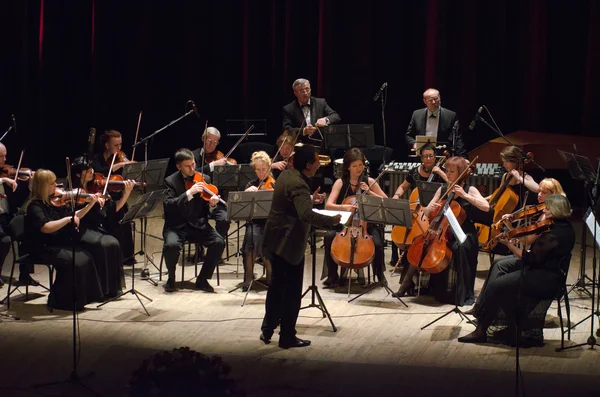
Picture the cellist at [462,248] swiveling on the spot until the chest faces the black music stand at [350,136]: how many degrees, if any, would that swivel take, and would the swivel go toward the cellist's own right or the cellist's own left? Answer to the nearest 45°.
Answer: approximately 90° to the cellist's own right

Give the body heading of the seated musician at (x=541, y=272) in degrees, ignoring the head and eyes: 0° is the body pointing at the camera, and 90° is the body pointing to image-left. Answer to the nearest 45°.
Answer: approximately 90°

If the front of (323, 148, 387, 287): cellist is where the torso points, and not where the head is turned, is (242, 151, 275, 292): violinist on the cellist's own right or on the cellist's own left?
on the cellist's own right

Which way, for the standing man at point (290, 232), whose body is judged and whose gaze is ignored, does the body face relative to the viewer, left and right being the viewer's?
facing away from the viewer and to the right of the viewer

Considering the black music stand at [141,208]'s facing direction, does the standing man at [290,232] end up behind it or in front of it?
behind

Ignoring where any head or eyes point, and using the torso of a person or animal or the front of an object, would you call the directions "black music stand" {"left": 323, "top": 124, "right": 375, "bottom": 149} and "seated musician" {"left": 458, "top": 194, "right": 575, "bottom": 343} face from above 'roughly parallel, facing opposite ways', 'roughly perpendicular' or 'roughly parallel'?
roughly perpendicular

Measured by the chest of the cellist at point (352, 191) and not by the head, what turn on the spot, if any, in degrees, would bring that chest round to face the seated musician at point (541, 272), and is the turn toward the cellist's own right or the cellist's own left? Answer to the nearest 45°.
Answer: approximately 45° to the cellist's own left

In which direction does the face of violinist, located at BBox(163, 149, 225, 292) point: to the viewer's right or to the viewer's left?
to the viewer's right

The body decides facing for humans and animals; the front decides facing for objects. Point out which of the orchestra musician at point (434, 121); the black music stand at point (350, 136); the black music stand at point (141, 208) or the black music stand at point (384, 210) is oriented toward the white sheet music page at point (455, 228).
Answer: the orchestra musician

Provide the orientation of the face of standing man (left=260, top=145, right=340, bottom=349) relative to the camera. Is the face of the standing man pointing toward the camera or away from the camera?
away from the camera

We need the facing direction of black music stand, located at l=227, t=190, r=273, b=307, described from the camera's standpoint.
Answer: facing away from the viewer

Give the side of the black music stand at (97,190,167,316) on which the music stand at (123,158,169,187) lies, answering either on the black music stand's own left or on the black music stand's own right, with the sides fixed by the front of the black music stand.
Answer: on the black music stand's own right

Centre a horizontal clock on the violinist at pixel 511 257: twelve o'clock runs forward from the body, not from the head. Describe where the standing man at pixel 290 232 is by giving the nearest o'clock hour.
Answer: The standing man is roughly at 11 o'clock from the violinist.

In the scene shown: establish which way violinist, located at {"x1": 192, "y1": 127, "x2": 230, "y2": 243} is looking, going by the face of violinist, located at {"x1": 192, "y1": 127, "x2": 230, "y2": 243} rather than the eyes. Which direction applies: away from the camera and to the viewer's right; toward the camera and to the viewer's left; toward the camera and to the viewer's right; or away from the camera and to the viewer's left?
toward the camera and to the viewer's right

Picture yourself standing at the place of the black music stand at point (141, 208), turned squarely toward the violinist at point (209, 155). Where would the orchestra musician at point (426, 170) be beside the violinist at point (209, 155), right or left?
right
